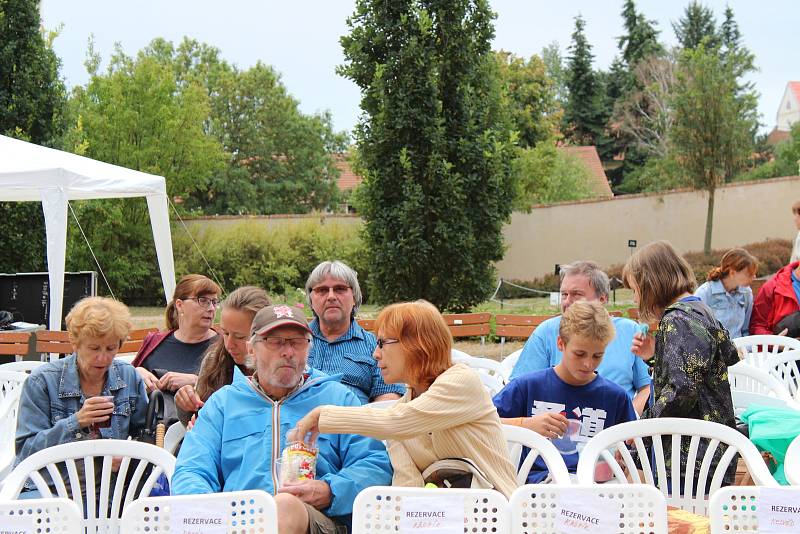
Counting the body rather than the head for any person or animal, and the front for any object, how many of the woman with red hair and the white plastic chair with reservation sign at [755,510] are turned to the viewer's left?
1

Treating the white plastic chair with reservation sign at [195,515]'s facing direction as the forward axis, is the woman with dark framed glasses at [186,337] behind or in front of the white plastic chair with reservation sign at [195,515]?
behind

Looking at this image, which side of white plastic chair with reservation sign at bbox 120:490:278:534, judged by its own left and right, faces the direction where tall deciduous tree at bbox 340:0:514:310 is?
back

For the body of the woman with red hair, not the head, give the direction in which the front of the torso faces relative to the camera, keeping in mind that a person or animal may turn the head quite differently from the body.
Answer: to the viewer's left

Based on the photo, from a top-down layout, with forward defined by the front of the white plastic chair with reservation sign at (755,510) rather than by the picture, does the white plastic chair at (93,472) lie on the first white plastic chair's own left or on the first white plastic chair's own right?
on the first white plastic chair's own right

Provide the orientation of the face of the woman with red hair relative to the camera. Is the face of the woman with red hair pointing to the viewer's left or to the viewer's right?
to the viewer's left

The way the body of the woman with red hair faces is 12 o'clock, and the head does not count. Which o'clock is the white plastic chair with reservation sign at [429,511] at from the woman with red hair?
The white plastic chair with reservation sign is roughly at 9 o'clock from the woman with red hair.

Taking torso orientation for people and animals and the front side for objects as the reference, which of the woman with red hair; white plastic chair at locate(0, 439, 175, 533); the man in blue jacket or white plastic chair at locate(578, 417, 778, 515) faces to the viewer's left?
the woman with red hair

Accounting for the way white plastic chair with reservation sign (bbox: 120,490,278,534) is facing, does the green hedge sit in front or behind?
behind
